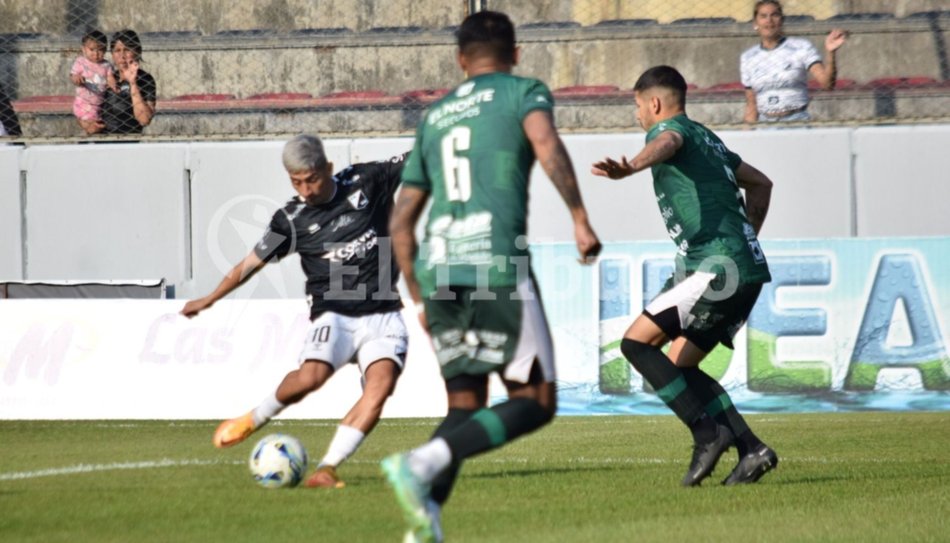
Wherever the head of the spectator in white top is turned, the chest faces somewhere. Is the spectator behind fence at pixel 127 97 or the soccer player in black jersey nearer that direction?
the soccer player in black jersey

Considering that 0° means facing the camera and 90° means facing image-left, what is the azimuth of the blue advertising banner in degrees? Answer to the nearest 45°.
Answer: approximately 0°

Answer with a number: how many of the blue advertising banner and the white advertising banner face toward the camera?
2

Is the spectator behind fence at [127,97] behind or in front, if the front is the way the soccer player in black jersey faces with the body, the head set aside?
behind

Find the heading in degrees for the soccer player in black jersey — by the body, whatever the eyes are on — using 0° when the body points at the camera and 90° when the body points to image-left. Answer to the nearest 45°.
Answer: approximately 0°

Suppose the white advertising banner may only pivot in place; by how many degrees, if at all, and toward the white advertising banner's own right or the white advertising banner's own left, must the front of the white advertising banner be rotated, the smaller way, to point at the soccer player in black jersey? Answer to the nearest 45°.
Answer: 0° — it already faces them

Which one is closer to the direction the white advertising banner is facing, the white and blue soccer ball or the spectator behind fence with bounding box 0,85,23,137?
the white and blue soccer ball
